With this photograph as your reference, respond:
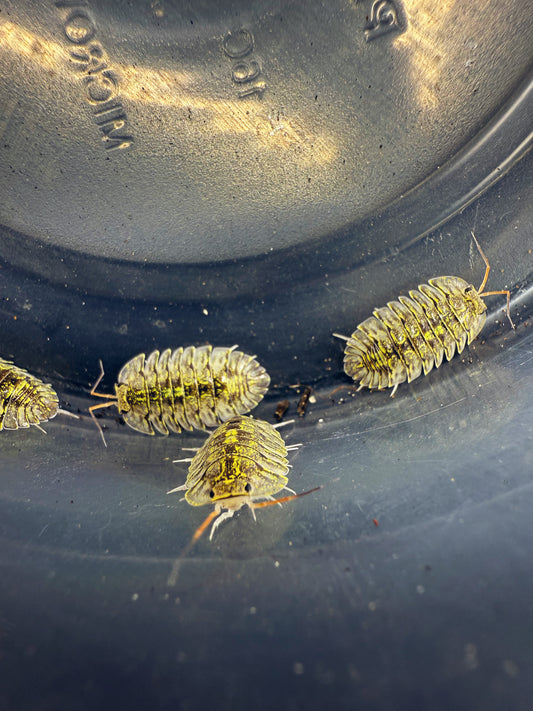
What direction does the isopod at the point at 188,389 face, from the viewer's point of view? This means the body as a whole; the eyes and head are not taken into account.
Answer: to the viewer's left

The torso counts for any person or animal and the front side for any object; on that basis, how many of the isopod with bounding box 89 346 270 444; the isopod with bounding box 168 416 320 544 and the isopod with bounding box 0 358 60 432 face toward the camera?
1

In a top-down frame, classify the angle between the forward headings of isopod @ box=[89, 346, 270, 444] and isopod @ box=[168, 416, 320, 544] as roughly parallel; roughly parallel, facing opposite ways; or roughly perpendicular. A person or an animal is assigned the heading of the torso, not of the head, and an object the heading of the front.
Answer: roughly perpendicular

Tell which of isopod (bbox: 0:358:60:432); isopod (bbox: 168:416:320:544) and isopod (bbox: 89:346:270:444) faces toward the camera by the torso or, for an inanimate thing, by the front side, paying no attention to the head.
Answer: isopod (bbox: 168:416:320:544)

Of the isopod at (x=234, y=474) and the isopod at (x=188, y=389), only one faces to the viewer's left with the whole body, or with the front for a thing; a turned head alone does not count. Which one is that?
the isopod at (x=188, y=389)

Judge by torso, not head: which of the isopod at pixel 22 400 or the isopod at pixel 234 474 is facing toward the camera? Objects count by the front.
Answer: the isopod at pixel 234 474

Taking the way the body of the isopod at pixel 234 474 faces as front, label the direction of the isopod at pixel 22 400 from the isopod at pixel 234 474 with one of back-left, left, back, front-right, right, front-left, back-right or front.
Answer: right

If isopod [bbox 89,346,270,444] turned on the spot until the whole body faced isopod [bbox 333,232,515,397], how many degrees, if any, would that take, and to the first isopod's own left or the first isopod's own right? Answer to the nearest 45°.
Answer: approximately 180°

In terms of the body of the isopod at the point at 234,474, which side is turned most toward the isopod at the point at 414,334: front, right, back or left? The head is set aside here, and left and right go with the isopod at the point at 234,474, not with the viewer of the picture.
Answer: left

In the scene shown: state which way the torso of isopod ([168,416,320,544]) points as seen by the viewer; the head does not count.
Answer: toward the camera
